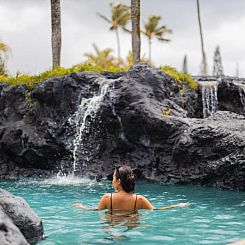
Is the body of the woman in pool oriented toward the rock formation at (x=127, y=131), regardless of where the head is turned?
yes

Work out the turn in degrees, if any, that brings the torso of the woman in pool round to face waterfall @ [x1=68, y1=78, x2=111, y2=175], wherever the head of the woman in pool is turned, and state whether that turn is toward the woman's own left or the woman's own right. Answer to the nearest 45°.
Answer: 0° — they already face it

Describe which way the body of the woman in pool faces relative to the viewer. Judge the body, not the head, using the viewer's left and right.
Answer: facing away from the viewer

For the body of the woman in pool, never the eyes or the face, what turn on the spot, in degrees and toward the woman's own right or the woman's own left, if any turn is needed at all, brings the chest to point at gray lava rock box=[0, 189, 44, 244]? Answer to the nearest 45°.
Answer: approximately 135° to the woman's own left

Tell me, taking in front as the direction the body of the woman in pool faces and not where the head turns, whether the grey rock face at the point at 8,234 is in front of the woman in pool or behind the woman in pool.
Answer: behind

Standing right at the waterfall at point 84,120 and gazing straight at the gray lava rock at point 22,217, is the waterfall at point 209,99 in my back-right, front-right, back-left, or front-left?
back-left

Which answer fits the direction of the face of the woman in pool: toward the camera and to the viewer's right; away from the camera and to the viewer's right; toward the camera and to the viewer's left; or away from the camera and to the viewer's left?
away from the camera and to the viewer's left

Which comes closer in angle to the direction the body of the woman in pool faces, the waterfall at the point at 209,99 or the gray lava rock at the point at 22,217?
the waterfall

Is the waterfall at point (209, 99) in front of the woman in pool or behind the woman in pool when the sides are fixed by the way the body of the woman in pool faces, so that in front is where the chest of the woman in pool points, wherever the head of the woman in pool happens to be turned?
in front

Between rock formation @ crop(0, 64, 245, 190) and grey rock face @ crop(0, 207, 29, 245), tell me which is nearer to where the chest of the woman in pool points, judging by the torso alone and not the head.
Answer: the rock formation

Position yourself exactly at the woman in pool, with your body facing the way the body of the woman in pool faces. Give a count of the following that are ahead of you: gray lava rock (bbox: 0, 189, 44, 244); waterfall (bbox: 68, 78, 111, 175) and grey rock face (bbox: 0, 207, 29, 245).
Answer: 1

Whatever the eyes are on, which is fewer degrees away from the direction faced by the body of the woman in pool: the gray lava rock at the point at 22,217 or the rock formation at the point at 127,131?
the rock formation

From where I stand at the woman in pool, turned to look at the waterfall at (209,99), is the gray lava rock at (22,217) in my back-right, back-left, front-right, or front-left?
back-left
